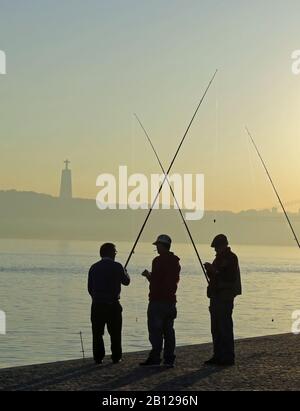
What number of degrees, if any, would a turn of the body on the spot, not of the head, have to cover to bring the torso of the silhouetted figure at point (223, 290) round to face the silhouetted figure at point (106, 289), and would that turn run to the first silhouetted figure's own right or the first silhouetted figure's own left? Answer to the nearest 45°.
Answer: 0° — they already face them

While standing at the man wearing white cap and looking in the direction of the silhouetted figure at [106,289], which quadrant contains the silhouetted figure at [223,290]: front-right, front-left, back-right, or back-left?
back-right

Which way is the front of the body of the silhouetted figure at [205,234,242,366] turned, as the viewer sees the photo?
to the viewer's left

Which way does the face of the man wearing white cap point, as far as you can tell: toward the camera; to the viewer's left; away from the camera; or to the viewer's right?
to the viewer's left

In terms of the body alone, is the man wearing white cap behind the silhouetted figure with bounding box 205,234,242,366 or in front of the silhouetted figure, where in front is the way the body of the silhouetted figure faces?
in front
